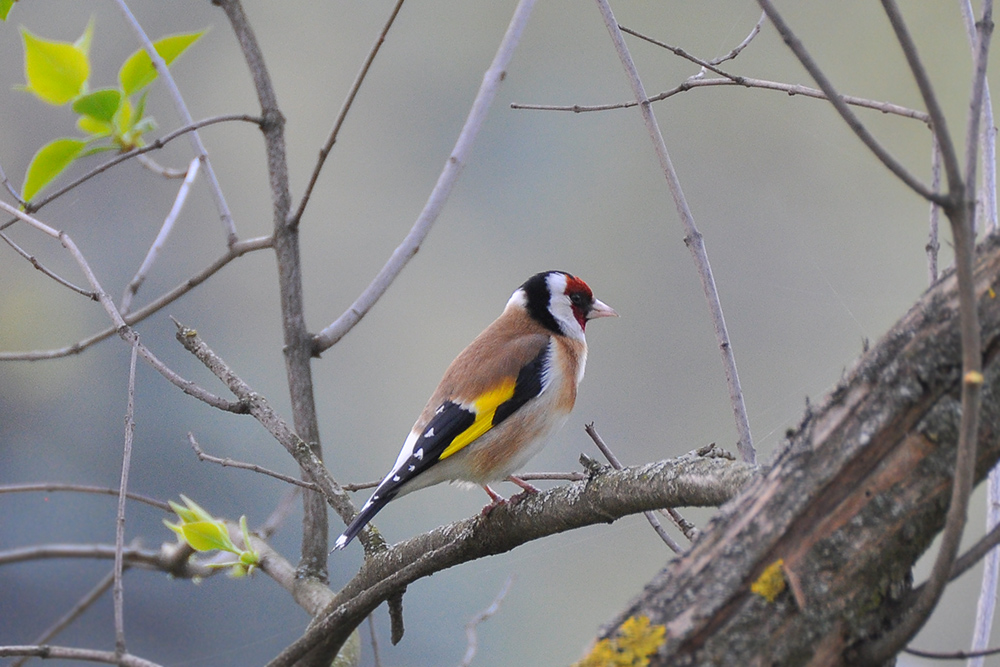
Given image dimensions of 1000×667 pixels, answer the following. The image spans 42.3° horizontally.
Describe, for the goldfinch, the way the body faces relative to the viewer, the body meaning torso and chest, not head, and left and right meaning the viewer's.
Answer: facing to the right of the viewer
